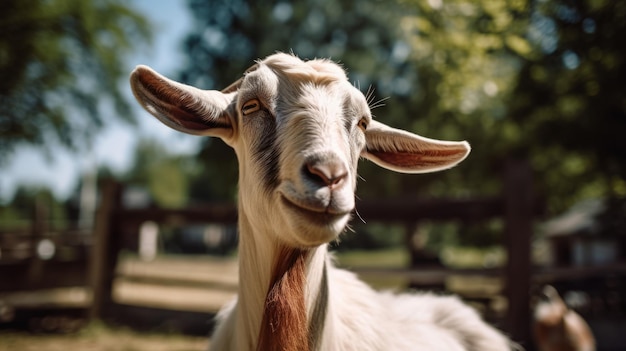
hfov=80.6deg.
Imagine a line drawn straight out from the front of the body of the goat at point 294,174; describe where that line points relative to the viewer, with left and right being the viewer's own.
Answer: facing the viewer and to the left of the viewer

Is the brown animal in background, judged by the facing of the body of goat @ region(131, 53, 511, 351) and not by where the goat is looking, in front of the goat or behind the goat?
behind

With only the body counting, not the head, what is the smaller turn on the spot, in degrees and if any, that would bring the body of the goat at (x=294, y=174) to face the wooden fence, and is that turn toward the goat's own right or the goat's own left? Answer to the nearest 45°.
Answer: approximately 180°
